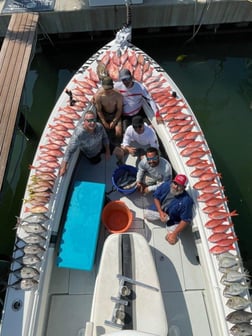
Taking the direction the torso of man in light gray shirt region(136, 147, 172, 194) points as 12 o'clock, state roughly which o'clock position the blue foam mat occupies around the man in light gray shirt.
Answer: The blue foam mat is roughly at 3 o'clock from the man in light gray shirt.

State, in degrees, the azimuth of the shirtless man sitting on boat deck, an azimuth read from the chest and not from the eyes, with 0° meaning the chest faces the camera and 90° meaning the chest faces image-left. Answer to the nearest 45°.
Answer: approximately 0°

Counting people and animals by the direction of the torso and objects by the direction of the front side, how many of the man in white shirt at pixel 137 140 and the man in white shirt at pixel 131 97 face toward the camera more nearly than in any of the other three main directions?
2

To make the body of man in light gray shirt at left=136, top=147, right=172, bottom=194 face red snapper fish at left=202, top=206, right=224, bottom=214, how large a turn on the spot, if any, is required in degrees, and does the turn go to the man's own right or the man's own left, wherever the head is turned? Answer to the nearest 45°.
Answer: approximately 90° to the man's own left

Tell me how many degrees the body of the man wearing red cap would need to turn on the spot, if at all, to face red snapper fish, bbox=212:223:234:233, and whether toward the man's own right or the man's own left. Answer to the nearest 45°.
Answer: approximately 135° to the man's own left

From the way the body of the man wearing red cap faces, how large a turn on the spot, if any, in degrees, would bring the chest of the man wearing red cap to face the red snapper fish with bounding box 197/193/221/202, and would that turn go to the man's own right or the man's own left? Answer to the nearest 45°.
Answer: approximately 135° to the man's own left

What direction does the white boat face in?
away from the camera

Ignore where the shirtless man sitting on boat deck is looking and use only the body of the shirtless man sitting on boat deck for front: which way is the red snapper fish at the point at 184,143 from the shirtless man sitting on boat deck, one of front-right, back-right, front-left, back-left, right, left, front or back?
left
